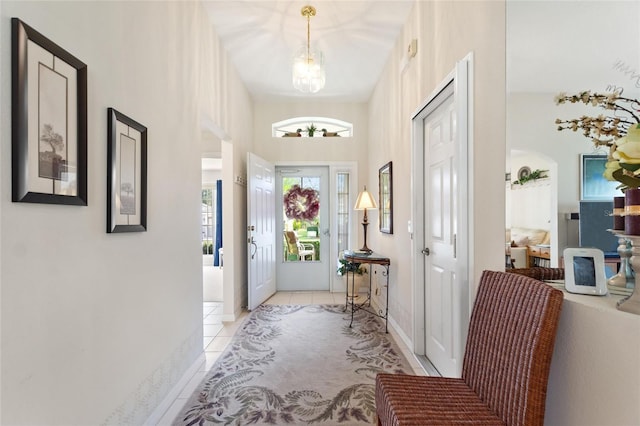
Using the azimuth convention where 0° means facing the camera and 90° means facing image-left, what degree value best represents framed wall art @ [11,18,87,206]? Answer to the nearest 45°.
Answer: approximately 315°

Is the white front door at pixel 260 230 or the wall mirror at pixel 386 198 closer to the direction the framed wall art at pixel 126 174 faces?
the wall mirror

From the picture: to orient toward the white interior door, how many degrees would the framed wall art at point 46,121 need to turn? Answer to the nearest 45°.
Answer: approximately 45° to its left

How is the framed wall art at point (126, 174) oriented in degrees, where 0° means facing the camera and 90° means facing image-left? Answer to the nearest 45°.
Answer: approximately 315°

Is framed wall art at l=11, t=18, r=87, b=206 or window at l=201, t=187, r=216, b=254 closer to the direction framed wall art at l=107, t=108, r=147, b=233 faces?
the framed wall art
